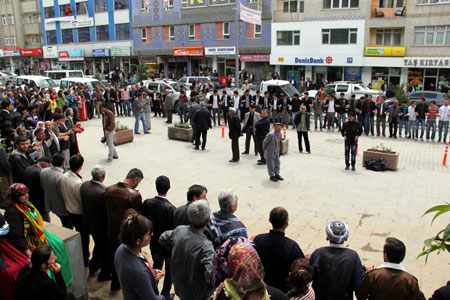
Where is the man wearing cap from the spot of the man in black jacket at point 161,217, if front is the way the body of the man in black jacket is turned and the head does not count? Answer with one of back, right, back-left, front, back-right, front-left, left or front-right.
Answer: back-right

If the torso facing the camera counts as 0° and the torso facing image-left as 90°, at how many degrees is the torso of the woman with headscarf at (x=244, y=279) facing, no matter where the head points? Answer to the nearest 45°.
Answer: approximately 180°

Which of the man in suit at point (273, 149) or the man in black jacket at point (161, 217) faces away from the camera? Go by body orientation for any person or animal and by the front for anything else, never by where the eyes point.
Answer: the man in black jacket

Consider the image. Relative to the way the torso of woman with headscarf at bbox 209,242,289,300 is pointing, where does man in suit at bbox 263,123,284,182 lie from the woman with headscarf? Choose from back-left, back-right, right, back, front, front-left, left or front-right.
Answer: front

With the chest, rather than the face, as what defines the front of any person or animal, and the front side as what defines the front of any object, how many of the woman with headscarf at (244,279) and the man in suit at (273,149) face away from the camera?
1

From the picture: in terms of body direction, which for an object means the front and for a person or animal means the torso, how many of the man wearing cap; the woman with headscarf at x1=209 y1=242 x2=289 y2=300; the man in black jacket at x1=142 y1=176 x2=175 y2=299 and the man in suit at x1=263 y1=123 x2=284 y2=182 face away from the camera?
3

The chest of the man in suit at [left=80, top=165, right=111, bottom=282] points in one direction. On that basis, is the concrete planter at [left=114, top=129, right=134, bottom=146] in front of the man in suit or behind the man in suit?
in front

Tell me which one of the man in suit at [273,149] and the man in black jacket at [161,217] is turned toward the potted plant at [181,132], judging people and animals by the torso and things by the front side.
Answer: the man in black jacket

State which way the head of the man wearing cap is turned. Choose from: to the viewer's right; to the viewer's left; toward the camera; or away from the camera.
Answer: away from the camera

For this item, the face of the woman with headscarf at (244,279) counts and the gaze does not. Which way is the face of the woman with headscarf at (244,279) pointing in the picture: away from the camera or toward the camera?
away from the camera

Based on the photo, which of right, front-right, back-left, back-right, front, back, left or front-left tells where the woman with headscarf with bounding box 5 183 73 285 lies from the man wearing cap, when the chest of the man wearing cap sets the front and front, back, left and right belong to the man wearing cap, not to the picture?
left

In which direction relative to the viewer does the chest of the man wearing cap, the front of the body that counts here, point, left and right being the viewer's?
facing away from the viewer

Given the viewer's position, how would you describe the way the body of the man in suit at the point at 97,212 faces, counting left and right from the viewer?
facing away from the viewer and to the right of the viewer

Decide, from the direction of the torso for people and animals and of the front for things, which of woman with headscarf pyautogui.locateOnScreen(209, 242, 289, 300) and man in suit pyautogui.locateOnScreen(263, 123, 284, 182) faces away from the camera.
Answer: the woman with headscarf

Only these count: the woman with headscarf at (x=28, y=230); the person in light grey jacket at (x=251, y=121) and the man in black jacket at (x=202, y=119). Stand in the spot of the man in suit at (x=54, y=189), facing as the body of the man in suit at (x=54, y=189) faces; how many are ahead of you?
2

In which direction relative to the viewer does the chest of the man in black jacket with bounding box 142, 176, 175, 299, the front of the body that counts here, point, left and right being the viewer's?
facing away from the viewer
